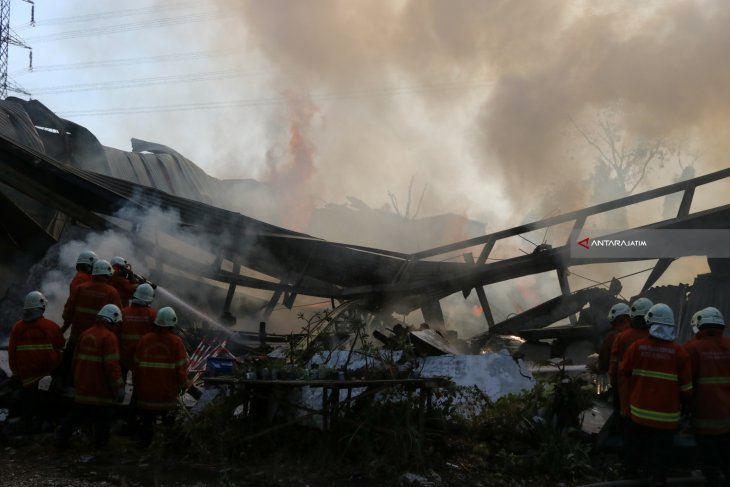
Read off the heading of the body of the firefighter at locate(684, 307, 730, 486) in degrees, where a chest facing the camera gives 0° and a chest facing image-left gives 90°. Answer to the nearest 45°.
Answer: approximately 180°

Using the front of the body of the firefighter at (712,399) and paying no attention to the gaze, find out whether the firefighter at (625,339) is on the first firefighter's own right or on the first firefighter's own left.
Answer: on the first firefighter's own left

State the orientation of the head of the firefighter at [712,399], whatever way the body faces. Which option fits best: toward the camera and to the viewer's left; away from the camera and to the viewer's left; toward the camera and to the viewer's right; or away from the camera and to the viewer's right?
away from the camera and to the viewer's left

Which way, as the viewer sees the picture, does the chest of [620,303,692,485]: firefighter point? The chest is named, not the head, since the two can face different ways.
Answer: away from the camera

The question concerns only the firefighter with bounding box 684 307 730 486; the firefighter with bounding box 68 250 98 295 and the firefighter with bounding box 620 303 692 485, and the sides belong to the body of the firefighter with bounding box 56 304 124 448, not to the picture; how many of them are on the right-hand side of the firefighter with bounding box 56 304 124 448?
2

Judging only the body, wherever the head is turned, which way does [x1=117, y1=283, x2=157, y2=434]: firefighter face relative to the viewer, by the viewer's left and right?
facing away from the viewer and to the right of the viewer

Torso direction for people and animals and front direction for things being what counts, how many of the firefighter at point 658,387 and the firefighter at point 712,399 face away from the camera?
2

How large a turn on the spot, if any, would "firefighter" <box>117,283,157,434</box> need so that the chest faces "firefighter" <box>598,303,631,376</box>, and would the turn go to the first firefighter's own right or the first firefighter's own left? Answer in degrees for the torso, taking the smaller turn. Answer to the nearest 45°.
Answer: approximately 90° to the first firefighter's own right

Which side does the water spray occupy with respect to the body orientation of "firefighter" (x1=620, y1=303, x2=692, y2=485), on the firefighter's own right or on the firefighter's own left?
on the firefighter's own left

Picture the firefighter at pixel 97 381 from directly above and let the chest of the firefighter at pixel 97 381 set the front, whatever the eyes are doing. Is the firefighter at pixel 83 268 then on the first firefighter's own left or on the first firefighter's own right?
on the first firefighter's own left
